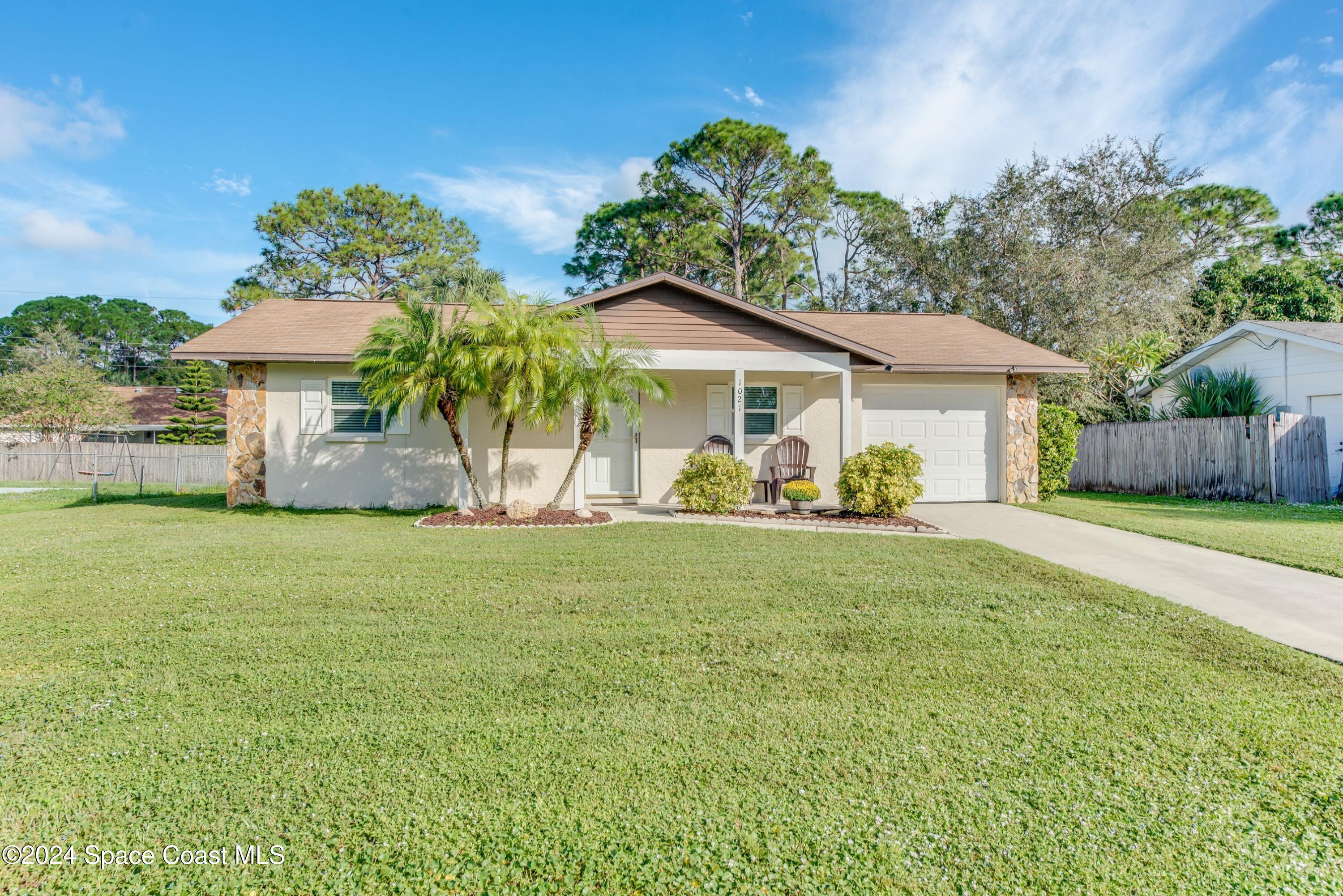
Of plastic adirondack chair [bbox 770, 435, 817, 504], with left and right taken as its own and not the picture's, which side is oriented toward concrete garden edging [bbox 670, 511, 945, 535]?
front

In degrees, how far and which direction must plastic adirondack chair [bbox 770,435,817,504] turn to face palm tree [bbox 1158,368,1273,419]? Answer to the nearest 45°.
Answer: approximately 135° to its left

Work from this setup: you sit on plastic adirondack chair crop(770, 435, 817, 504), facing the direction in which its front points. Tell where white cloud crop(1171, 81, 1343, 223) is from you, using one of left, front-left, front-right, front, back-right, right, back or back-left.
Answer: back-left

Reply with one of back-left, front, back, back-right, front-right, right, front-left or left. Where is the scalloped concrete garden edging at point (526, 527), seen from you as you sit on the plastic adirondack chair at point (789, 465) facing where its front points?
front-right

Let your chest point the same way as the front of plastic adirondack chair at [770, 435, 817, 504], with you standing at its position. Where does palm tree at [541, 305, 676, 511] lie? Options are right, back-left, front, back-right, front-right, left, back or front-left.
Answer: front-right

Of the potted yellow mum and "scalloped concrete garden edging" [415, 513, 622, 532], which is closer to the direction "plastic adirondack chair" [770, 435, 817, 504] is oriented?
the potted yellow mum

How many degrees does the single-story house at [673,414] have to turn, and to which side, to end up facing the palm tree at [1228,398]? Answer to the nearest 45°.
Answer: approximately 90° to its left

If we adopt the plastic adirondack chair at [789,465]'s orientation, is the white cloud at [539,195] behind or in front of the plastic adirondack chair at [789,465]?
behind

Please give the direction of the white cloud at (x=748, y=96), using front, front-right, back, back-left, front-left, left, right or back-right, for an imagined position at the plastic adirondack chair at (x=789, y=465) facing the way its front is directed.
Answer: back

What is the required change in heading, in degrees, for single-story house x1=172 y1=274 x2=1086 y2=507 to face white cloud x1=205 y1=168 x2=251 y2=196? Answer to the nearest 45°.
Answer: approximately 135° to its right

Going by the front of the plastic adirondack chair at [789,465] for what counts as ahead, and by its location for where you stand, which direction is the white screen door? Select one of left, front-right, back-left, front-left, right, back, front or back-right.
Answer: right

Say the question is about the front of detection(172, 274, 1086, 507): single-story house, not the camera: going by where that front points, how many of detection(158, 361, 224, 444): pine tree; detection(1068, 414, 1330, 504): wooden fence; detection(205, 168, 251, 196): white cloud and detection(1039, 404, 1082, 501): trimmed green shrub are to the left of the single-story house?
2

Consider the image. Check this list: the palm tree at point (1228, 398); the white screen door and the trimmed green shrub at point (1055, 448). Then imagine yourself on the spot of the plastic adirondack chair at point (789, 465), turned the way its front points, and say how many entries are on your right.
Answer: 1

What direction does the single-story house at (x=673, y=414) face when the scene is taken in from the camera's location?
facing the viewer
